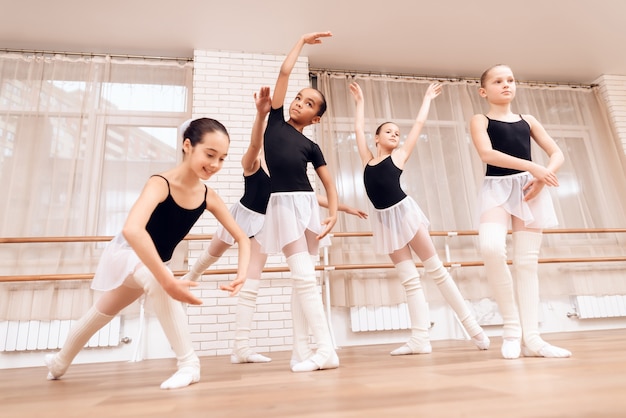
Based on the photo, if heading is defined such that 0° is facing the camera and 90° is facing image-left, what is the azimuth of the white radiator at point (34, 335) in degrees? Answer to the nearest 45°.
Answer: approximately 0°

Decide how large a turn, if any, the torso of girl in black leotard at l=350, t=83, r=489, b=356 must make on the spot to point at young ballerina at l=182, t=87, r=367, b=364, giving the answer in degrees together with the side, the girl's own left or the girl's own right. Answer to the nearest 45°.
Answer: approximately 90° to the girl's own right

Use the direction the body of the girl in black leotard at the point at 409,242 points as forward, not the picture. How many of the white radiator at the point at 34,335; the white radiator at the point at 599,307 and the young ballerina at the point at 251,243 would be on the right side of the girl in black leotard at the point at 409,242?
2

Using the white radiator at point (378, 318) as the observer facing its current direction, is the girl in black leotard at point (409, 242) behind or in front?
in front

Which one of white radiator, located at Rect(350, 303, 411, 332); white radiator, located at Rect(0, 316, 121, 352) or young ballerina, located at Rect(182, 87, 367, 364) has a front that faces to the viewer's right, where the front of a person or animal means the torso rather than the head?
the young ballerina

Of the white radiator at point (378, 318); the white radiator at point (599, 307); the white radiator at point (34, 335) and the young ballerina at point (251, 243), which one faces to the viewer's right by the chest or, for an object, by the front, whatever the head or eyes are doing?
the young ballerina

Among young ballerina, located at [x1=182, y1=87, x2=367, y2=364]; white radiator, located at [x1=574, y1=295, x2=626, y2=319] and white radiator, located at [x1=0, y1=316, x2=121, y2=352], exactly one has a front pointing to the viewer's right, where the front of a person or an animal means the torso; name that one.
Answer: the young ballerina

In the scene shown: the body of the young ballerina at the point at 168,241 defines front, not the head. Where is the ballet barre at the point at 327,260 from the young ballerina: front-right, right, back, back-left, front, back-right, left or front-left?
left

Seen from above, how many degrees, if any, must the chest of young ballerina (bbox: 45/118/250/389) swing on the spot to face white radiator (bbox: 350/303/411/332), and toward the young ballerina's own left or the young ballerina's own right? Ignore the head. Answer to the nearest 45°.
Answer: approximately 90° to the young ballerina's own left

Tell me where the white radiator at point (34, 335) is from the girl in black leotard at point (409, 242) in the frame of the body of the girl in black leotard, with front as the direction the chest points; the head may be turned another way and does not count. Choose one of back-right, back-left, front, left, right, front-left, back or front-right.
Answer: right
